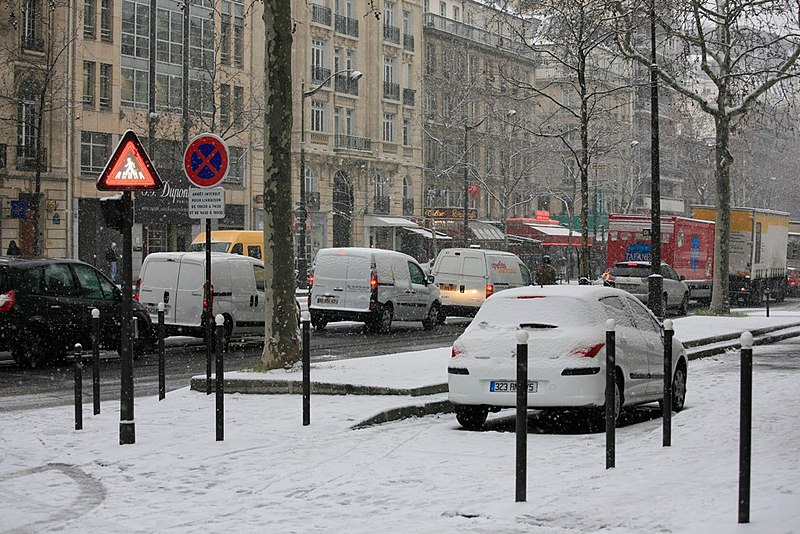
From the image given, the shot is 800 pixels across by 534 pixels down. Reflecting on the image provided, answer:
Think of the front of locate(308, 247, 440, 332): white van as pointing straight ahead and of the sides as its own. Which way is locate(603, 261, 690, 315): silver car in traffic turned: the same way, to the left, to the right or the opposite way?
the same way

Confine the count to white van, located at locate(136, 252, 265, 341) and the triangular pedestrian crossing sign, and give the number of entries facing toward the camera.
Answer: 1

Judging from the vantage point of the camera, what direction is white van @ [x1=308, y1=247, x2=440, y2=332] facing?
facing away from the viewer and to the right of the viewer

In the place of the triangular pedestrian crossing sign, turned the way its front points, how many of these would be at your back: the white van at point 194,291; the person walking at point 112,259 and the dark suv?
3

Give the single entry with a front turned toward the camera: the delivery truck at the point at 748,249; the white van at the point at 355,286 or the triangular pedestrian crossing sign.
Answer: the triangular pedestrian crossing sign

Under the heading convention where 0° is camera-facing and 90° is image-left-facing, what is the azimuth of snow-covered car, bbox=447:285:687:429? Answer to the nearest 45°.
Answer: approximately 225°

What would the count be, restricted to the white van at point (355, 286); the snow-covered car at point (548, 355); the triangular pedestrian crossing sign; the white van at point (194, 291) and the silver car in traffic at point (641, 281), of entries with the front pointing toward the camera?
1

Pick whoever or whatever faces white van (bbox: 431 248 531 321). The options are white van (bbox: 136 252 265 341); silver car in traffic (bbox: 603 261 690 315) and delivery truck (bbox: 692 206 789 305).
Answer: white van (bbox: 136 252 265 341)

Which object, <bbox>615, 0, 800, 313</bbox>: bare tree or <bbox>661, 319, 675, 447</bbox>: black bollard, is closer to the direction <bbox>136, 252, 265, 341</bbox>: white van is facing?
the bare tree

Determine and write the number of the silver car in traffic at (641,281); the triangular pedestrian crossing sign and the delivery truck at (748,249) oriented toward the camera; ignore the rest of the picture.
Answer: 1

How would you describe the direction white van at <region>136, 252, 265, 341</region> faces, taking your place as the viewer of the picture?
facing away from the viewer and to the right of the viewer

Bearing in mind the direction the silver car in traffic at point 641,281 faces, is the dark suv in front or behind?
behind

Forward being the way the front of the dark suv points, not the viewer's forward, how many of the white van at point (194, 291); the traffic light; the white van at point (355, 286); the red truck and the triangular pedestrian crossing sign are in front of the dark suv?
3

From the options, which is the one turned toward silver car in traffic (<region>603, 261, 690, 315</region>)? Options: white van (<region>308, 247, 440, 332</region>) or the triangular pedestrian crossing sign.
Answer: the white van

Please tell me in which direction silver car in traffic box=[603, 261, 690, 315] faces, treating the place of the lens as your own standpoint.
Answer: facing away from the viewer and to the right of the viewer
